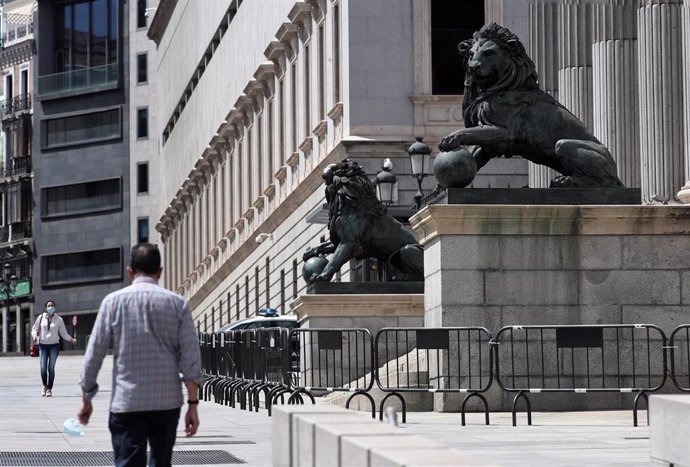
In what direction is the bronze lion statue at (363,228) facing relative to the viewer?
to the viewer's left

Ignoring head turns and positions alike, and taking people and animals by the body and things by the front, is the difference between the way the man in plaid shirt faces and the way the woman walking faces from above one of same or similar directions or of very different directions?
very different directions

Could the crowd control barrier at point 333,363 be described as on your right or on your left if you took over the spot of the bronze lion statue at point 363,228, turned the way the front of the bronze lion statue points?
on your left

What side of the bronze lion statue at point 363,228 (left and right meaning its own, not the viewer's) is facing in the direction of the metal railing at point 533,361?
left

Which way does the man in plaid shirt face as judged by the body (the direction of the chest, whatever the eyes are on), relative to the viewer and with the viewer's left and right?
facing away from the viewer

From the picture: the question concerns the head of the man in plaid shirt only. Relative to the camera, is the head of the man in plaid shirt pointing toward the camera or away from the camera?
away from the camera

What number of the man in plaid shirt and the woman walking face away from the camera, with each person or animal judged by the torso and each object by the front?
1

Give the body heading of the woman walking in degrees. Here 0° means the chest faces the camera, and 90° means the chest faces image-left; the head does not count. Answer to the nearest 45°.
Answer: approximately 0°

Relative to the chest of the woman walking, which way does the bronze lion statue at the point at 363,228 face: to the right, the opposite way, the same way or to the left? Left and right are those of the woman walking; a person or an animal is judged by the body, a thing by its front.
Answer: to the right

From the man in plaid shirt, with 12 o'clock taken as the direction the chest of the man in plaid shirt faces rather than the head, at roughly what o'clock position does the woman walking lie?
The woman walking is roughly at 12 o'clock from the man in plaid shirt.

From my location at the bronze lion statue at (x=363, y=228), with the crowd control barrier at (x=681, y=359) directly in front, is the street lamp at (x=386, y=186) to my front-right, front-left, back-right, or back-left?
back-left

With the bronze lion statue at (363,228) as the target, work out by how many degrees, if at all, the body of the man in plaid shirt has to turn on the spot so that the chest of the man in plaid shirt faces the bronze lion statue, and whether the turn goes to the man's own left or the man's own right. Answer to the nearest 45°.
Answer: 0° — they already face it
